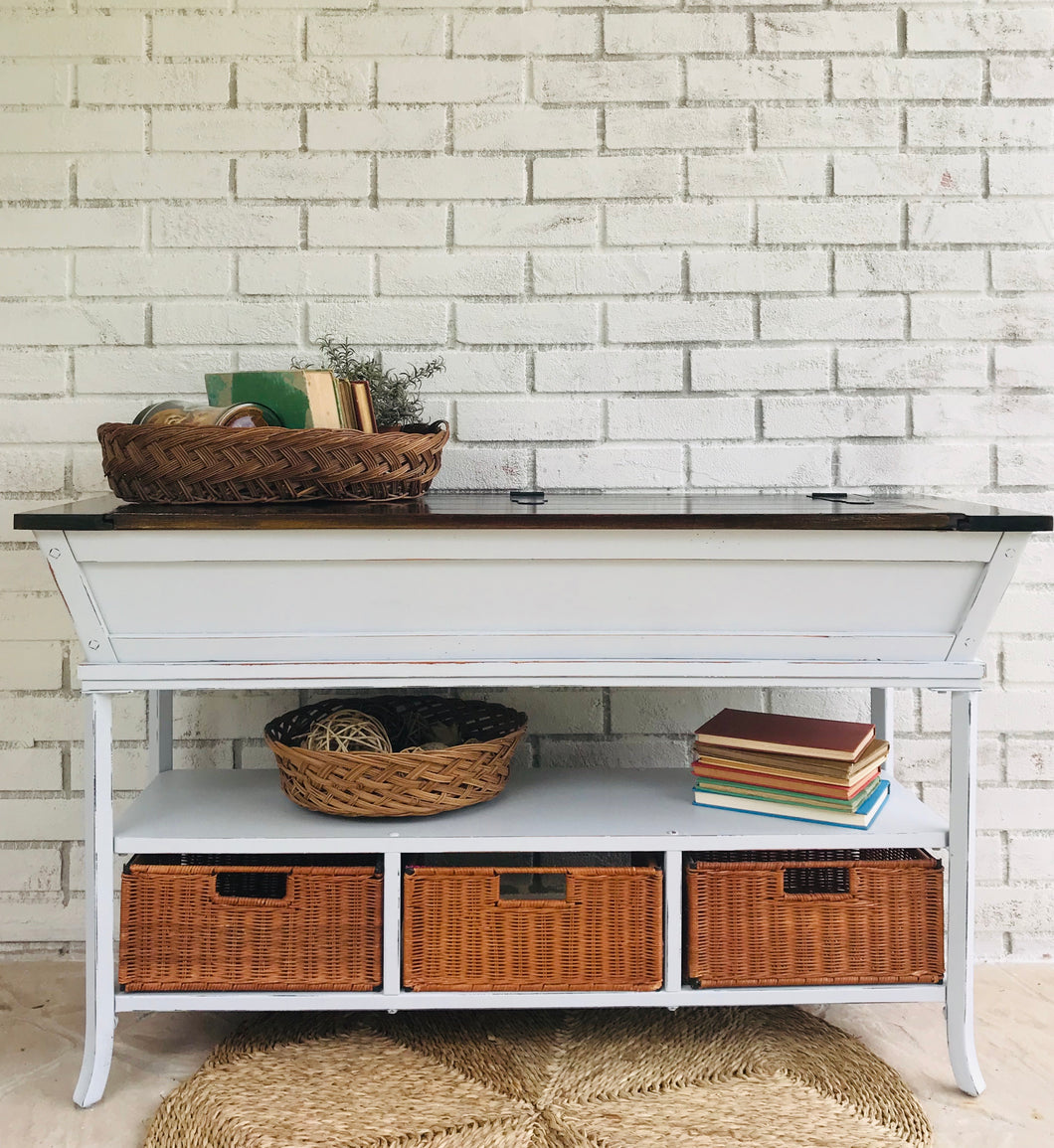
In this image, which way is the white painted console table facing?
toward the camera
